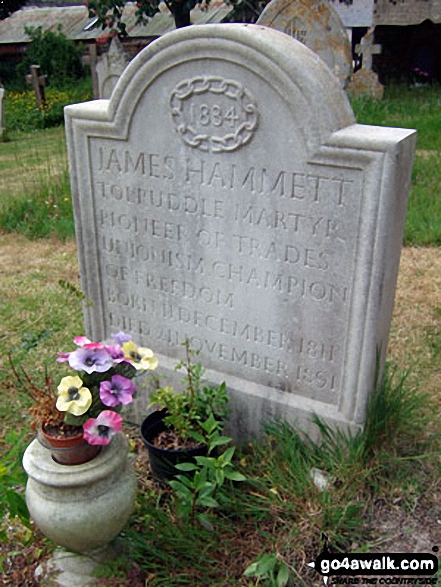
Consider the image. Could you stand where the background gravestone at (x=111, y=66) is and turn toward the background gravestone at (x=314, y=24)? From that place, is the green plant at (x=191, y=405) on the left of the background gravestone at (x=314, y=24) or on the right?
right

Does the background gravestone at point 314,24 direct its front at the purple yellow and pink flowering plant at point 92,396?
yes

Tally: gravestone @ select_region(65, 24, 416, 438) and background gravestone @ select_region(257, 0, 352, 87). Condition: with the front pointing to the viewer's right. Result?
0

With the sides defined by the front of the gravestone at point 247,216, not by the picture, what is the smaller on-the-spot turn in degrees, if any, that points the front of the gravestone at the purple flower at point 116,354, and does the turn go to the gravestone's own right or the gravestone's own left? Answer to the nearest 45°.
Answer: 0° — it already faces it

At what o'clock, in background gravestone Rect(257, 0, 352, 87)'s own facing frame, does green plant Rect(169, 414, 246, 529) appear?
The green plant is roughly at 12 o'clock from the background gravestone.

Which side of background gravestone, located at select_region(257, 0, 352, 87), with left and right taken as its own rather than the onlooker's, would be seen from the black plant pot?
front

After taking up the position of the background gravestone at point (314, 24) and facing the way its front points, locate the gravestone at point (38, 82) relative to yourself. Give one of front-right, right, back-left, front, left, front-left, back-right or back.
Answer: back-right

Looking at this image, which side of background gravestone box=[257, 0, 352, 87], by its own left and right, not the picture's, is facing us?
front

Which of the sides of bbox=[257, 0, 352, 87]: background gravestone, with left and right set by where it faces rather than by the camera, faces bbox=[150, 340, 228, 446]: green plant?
front

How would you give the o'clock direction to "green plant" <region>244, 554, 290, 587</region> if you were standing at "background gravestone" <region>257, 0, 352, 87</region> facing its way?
The green plant is roughly at 12 o'clock from the background gravestone.

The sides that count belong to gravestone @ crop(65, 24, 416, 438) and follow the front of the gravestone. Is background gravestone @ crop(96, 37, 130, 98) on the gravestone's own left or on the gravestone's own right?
on the gravestone's own right

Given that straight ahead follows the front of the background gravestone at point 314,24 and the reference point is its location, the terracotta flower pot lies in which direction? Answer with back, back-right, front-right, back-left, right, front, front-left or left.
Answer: front

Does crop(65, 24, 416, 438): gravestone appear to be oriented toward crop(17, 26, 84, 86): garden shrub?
no

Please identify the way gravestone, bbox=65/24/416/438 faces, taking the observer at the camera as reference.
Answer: facing the viewer and to the left of the viewer
